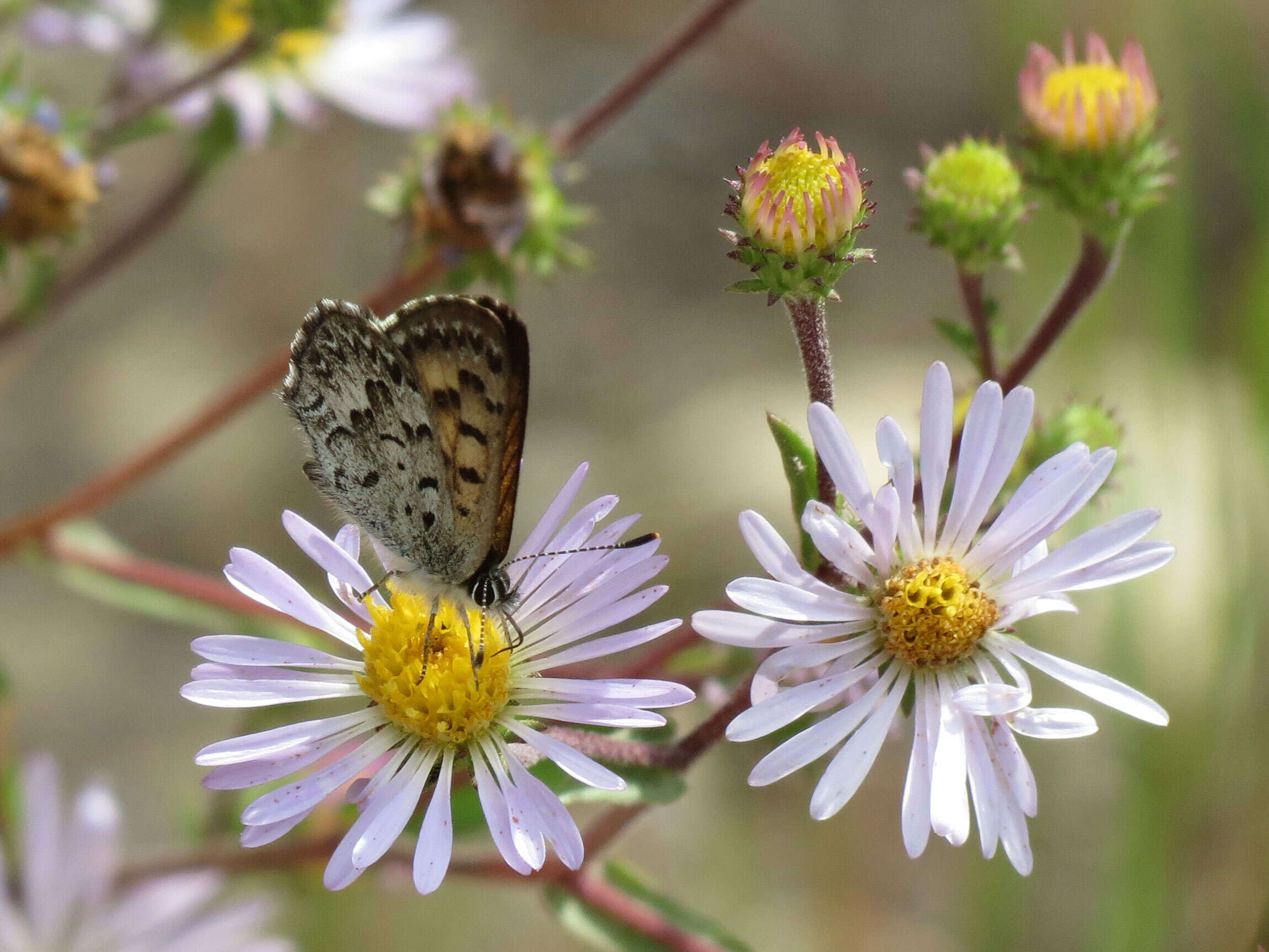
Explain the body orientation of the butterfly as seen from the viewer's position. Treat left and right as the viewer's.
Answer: facing the viewer and to the right of the viewer

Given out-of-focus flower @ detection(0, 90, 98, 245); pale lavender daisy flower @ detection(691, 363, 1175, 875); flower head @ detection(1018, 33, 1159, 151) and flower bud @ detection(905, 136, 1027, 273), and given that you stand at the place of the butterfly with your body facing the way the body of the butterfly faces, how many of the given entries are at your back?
1

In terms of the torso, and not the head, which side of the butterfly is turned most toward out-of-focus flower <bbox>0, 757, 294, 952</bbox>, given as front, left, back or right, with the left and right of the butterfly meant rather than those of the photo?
back

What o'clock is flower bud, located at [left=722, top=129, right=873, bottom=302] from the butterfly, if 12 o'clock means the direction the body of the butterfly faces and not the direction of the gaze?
The flower bud is roughly at 12 o'clock from the butterfly.

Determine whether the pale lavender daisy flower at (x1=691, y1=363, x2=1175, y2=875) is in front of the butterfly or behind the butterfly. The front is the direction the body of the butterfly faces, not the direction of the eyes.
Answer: in front

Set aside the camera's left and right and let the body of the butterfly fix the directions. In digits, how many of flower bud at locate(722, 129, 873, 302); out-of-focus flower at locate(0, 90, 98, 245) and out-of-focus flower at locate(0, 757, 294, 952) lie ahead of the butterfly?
1
